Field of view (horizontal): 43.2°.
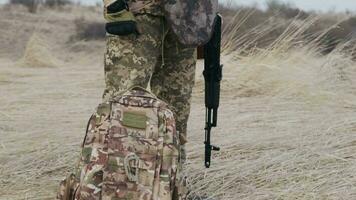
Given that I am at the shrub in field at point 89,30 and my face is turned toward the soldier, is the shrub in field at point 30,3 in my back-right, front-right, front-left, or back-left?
back-right
